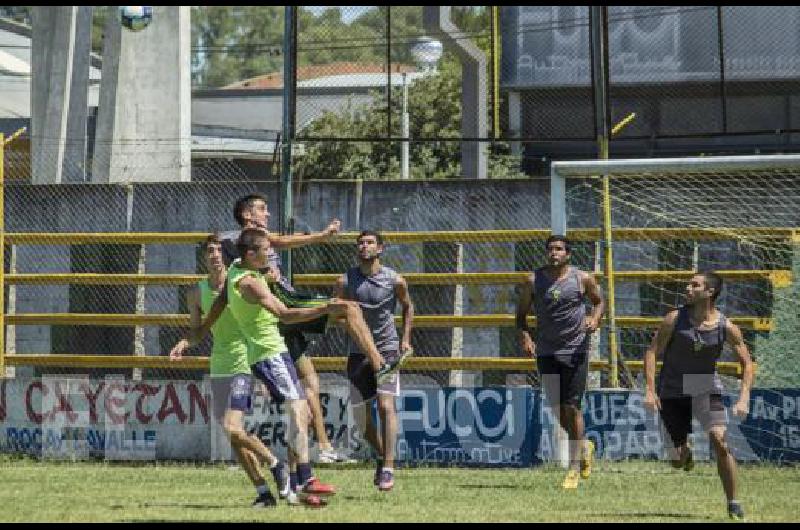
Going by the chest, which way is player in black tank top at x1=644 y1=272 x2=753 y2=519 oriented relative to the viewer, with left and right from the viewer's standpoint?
facing the viewer

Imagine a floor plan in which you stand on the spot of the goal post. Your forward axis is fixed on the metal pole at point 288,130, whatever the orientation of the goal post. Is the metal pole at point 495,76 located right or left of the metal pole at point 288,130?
right

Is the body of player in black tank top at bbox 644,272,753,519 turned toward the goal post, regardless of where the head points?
no

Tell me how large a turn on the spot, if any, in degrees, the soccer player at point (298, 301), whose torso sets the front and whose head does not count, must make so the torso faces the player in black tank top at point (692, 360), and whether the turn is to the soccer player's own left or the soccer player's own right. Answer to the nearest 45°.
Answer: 0° — they already face them

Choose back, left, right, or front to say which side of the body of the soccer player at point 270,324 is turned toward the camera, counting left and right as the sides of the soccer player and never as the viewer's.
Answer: right

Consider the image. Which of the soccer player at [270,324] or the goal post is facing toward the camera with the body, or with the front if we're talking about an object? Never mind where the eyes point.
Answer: the goal post

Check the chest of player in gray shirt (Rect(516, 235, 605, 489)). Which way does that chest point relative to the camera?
toward the camera

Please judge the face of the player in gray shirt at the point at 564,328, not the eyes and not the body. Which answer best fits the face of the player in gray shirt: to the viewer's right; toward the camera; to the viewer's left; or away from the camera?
toward the camera

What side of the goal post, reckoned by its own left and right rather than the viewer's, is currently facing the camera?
front

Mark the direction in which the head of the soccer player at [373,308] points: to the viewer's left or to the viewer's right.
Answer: to the viewer's left
